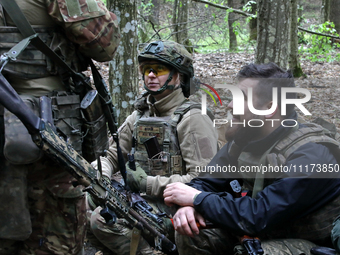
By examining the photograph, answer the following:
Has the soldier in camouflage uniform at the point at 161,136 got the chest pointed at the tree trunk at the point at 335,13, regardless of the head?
no

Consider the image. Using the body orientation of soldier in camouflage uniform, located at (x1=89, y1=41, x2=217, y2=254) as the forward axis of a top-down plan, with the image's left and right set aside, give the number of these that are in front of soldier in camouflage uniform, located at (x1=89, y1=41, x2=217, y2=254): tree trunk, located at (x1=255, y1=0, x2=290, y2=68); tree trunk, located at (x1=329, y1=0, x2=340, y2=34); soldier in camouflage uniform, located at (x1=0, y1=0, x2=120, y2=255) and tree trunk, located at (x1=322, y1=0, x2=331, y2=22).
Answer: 1

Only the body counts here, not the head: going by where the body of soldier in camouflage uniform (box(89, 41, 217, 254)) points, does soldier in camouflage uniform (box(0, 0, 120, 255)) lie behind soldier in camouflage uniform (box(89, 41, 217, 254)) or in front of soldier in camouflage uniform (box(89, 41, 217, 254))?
in front

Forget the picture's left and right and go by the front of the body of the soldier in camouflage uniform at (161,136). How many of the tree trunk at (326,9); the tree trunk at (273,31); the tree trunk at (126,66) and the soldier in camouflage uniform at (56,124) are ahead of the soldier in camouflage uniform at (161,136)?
1

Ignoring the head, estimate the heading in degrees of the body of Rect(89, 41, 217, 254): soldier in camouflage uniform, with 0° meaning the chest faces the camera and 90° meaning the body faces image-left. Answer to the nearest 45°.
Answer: approximately 45°

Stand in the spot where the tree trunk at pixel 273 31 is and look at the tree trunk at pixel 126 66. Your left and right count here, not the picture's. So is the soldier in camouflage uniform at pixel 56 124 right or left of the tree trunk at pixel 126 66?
left

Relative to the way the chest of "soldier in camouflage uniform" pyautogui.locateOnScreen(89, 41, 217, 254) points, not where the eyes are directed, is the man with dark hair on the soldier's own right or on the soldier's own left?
on the soldier's own left

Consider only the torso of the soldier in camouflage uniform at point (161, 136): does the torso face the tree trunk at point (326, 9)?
no

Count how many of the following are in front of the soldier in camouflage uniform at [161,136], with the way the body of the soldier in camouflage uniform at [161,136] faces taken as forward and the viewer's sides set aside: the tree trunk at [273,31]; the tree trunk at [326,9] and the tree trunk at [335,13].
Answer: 0

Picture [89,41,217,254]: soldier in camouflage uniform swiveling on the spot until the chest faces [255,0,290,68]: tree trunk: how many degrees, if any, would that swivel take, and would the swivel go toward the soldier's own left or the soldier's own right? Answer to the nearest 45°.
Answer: approximately 180°

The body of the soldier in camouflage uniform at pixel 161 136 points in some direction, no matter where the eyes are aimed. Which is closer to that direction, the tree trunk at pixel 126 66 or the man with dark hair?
the man with dark hair

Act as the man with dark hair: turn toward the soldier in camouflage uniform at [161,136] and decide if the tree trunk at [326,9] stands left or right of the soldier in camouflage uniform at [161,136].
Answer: right

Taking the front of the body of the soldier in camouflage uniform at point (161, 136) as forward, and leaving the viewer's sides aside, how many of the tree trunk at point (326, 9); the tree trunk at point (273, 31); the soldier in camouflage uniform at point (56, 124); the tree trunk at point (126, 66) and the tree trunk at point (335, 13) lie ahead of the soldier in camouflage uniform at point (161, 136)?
1

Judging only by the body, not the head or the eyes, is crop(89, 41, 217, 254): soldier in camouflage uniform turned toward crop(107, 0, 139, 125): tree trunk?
no
